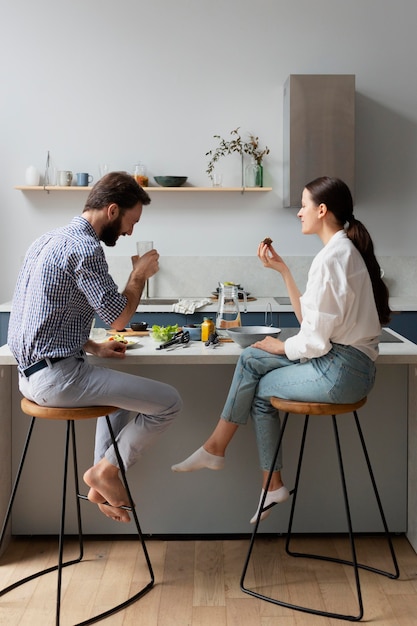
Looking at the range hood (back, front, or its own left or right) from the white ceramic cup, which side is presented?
right

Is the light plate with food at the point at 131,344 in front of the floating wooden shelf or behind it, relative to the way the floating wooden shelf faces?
in front

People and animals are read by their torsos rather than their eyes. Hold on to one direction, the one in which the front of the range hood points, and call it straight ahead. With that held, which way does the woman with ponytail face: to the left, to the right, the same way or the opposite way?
to the right

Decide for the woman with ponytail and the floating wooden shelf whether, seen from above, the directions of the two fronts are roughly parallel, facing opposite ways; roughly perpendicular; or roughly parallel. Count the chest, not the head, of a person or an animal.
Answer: roughly perpendicular

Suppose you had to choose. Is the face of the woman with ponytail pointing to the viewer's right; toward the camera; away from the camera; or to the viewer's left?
to the viewer's left

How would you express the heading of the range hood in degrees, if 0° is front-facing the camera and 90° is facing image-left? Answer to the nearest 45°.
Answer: approximately 0°

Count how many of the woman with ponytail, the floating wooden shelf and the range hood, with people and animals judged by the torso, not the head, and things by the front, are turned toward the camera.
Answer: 2

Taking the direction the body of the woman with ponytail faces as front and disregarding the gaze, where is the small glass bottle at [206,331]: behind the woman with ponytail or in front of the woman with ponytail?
in front

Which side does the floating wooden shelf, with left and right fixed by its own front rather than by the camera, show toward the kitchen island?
front

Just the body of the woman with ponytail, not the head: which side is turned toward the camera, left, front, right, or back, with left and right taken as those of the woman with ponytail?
left

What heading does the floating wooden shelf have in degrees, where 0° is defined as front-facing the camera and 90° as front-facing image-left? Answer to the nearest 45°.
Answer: approximately 0°

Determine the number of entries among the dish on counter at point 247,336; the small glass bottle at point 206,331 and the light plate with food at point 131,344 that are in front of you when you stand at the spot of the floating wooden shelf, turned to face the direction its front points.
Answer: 3
